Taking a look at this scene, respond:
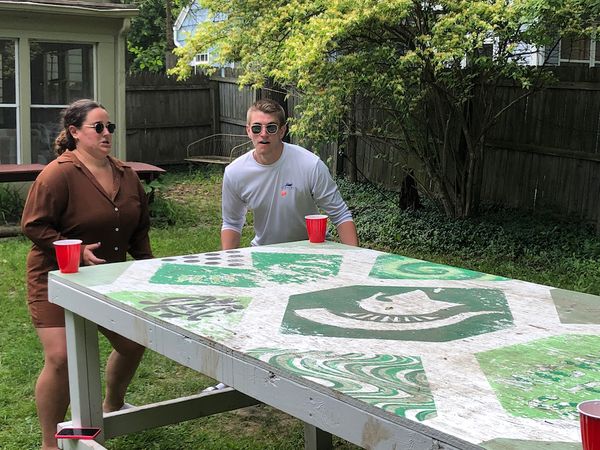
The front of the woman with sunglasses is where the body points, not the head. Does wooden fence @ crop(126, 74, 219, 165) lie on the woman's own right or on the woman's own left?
on the woman's own left

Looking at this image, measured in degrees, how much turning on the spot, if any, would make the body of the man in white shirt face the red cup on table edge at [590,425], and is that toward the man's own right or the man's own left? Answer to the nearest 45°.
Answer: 0° — they already face it

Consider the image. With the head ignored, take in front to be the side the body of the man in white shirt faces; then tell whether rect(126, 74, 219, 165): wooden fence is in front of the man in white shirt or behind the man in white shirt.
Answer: behind

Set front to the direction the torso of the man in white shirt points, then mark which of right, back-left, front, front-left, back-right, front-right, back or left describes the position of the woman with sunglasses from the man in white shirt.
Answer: front-right

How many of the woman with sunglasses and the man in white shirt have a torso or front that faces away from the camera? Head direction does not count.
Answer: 0

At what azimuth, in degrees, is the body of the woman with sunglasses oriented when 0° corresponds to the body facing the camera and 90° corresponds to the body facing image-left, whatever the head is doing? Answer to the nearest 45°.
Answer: approximately 315°

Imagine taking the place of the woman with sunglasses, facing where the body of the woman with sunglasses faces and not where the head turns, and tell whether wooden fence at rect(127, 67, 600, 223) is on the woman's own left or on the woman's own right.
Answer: on the woman's own left

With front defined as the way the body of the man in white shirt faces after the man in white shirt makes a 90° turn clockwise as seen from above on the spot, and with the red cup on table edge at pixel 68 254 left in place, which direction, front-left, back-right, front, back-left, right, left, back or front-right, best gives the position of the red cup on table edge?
front-left
